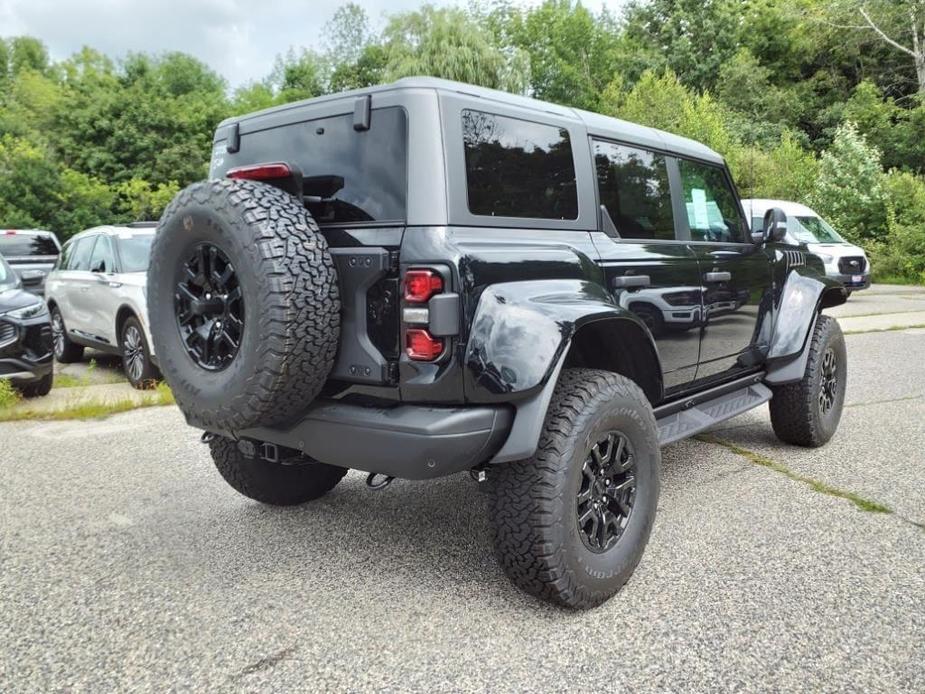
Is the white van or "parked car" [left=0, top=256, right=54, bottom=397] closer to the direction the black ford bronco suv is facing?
the white van

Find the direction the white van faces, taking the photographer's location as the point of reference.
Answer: facing the viewer and to the right of the viewer

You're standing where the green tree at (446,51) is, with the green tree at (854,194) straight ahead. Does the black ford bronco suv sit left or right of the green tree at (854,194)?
right

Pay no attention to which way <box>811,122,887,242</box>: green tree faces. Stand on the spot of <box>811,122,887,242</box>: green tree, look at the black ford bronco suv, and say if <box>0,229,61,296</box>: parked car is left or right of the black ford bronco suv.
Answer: right

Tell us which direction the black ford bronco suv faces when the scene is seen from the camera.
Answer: facing away from the viewer and to the right of the viewer

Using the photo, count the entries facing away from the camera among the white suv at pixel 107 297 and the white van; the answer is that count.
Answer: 0

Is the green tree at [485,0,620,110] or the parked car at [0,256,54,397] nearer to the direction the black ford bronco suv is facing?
the green tree

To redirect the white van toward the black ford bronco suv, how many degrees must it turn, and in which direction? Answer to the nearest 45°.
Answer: approximately 45° to its right

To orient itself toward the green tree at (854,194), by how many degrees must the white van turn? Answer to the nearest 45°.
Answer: approximately 135° to its left

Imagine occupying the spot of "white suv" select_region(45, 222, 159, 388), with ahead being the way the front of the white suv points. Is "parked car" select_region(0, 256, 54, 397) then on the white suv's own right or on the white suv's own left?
on the white suv's own right

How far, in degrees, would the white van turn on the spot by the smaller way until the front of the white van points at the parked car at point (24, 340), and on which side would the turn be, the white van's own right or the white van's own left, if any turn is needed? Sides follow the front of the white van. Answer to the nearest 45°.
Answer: approximately 90° to the white van's own right

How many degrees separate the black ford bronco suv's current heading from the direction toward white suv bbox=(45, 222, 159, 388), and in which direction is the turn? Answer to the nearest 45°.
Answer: approximately 90° to its left

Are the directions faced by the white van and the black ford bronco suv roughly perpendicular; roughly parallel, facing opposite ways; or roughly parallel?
roughly perpendicular

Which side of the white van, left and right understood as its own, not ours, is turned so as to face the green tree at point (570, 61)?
back
